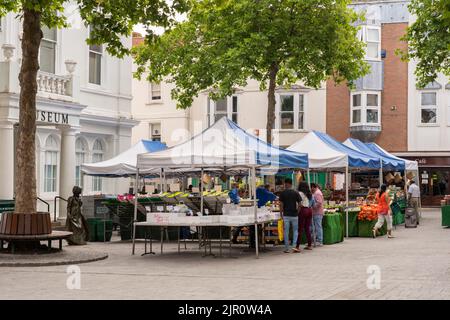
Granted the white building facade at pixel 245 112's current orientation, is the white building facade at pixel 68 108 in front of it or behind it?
in front

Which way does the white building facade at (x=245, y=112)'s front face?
toward the camera

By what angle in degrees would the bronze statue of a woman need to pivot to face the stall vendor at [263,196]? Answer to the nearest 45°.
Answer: approximately 45° to its left

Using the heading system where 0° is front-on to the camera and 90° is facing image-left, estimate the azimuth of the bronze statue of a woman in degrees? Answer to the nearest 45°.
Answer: approximately 315°

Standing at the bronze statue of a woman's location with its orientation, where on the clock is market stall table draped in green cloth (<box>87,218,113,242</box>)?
The market stall table draped in green cloth is roughly at 8 o'clock from the bronze statue of a woman.

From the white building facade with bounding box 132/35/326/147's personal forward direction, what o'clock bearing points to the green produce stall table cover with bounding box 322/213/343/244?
The green produce stall table cover is roughly at 12 o'clock from the white building facade.

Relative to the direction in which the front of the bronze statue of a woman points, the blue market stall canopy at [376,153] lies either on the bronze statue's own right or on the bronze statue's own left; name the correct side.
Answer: on the bronze statue's own left
